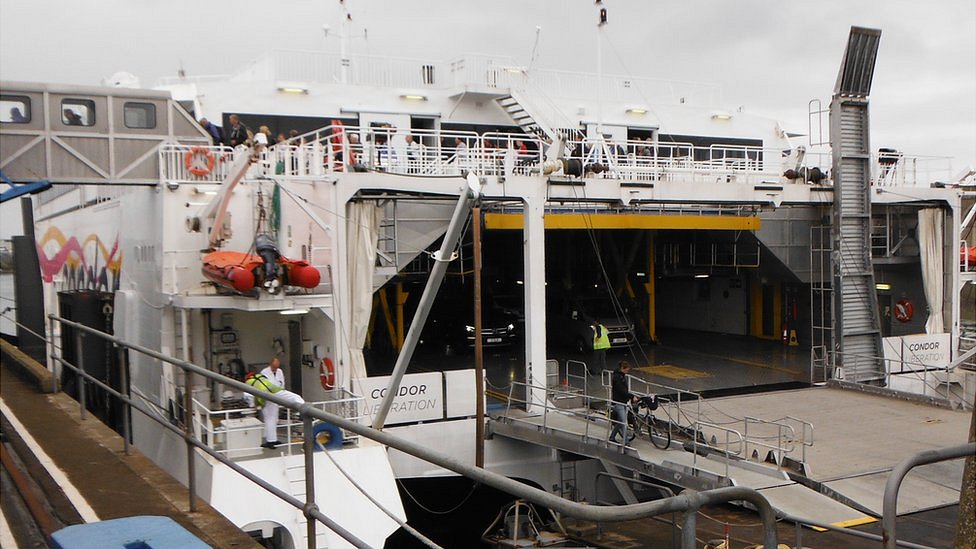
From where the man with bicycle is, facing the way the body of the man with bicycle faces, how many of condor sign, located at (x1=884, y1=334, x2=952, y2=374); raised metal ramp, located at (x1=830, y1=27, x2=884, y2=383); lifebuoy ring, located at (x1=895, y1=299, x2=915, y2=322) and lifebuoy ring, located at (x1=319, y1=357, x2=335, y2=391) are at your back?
1

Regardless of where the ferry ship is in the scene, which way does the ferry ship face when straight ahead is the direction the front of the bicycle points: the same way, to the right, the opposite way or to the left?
the opposite way

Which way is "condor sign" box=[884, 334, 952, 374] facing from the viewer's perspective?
toward the camera

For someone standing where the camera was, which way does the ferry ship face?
facing away from the viewer and to the left of the viewer

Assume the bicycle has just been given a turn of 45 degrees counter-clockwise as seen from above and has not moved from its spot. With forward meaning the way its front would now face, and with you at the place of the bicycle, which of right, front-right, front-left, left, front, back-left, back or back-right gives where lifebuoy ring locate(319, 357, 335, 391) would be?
back

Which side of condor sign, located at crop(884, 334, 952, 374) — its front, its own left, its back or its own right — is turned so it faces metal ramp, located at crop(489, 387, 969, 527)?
front

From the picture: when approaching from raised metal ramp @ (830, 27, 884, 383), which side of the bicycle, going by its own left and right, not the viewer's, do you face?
left

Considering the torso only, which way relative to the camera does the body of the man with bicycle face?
to the viewer's right

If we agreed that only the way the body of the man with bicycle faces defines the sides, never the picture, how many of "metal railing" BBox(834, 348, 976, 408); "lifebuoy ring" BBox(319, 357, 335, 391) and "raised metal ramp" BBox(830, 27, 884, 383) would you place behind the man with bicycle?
1

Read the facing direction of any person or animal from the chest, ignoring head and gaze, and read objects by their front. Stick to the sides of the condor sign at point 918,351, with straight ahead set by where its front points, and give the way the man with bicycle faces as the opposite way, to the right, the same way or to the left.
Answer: to the left

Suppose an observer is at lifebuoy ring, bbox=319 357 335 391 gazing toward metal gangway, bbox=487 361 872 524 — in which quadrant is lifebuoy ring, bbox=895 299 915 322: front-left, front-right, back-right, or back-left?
front-left

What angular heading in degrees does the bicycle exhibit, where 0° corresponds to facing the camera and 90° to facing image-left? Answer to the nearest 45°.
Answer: approximately 315°

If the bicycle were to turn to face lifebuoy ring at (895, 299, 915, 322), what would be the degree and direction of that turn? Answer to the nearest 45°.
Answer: approximately 90° to its left
